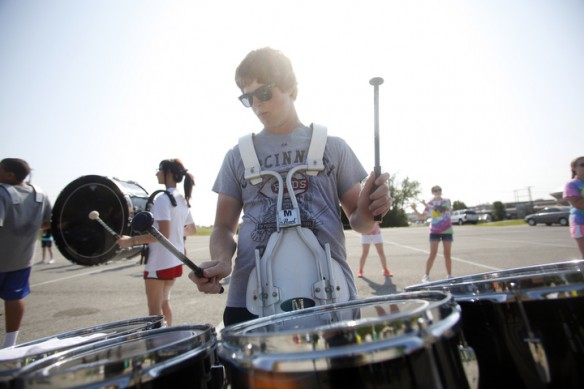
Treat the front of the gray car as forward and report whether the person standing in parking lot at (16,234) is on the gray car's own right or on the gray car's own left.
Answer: on the gray car's own left

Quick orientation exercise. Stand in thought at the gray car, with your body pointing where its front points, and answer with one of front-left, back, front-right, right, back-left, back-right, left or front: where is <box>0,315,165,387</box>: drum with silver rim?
left

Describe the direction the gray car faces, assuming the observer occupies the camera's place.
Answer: facing to the left of the viewer

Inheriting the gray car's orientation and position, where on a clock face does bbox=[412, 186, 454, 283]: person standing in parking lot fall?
The person standing in parking lot is roughly at 9 o'clock from the gray car.

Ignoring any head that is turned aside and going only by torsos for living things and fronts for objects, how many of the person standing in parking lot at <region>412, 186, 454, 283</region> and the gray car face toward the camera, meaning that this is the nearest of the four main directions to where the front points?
1

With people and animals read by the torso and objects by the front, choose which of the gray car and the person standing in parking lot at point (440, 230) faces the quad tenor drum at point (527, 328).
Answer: the person standing in parking lot

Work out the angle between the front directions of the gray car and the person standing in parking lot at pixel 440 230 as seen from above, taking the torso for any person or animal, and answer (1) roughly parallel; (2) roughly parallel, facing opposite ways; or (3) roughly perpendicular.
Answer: roughly perpendicular

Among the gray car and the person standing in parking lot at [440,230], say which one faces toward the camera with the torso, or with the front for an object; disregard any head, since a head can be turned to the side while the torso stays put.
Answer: the person standing in parking lot

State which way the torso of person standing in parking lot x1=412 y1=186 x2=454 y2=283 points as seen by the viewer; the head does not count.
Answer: toward the camera

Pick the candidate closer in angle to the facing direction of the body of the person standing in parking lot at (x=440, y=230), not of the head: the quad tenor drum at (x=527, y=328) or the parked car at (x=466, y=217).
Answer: the quad tenor drum

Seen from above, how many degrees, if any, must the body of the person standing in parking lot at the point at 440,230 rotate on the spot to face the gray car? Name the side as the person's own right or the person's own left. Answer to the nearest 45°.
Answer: approximately 180°

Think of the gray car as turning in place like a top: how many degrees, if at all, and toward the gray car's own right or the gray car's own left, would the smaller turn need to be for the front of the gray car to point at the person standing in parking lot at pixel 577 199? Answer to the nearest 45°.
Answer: approximately 90° to the gray car's own left

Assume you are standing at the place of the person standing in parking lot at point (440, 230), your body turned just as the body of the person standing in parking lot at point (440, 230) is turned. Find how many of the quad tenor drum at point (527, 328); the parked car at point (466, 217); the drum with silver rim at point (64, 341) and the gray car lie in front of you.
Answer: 2
